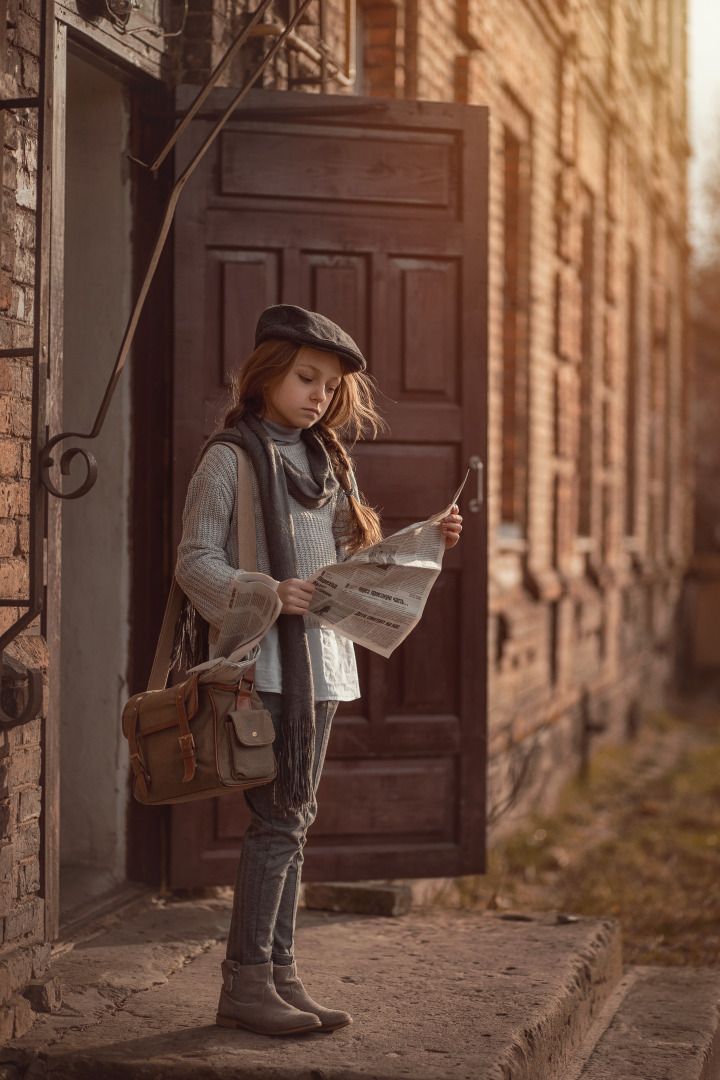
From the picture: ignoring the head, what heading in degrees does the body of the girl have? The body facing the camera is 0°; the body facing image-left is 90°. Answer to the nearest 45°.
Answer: approximately 315°

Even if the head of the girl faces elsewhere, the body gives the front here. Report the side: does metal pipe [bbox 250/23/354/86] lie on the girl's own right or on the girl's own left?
on the girl's own left

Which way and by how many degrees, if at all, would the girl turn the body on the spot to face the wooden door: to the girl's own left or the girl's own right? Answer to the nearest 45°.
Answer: approximately 135° to the girl's own left
